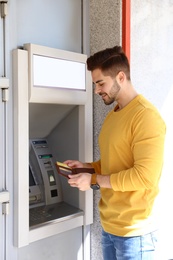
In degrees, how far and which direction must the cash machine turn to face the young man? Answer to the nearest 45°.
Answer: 0° — it already faces them

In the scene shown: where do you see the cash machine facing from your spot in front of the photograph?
facing the viewer and to the right of the viewer

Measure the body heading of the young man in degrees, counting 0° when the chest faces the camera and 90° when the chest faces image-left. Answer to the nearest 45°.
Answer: approximately 90°

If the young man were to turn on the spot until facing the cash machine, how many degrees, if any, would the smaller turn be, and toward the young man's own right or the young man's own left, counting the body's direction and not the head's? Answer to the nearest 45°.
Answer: approximately 45° to the young man's own right

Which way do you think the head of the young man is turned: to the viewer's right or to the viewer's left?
to the viewer's left

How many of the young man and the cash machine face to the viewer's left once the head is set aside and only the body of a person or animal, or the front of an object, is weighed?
1
